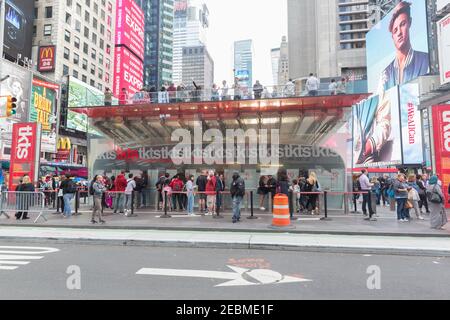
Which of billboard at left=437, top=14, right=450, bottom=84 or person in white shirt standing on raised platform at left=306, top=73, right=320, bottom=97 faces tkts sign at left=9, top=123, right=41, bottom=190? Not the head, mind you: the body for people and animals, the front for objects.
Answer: the billboard

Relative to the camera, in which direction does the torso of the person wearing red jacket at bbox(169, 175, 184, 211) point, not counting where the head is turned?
away from the camera

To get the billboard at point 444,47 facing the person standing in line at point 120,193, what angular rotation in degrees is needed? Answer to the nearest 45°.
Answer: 0° — it already faces them

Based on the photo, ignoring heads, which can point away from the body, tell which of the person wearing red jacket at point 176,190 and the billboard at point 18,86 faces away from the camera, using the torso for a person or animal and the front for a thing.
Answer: the person wearing red jacket

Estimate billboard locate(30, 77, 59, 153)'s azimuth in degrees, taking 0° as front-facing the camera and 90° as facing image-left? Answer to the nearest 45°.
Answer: approximately 315°

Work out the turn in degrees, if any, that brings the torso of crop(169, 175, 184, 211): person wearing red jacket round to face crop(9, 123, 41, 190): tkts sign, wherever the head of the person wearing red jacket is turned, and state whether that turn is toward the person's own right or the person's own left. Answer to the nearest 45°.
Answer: approximately 90° to the person's own left

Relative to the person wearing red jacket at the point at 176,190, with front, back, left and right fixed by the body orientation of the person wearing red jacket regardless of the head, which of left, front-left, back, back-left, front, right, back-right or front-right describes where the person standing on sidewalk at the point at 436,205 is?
back-right

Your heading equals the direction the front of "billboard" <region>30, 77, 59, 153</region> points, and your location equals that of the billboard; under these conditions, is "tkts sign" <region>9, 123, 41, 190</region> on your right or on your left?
on your right
